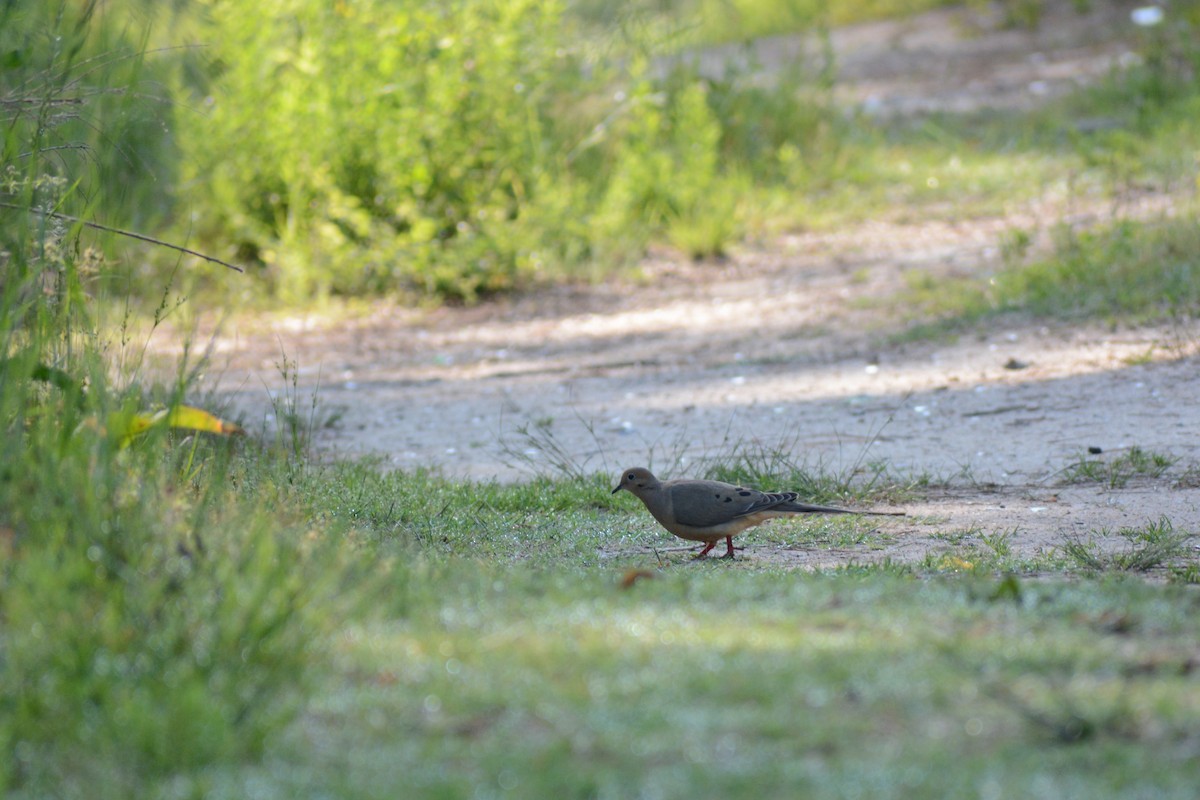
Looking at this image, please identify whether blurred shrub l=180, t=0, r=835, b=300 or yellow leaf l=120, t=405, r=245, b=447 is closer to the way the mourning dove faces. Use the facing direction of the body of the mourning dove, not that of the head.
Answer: the yellow leaf

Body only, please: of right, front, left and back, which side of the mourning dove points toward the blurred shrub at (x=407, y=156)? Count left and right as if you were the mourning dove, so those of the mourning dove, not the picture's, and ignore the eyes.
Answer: right

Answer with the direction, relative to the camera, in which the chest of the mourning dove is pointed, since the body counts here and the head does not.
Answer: to the viewer's left

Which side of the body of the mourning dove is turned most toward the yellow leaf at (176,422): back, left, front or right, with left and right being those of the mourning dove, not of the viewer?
front
